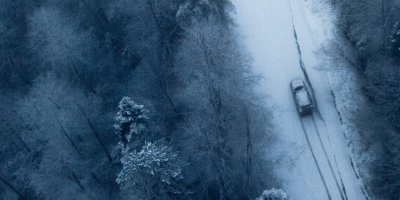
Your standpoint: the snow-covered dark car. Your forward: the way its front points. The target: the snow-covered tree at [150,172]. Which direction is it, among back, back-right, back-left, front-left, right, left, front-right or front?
back-left

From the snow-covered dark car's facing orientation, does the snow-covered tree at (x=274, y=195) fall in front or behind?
behind

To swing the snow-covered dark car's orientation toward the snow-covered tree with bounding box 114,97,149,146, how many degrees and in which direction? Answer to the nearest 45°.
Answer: approximately 90° to its left

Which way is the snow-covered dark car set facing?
away from the camera

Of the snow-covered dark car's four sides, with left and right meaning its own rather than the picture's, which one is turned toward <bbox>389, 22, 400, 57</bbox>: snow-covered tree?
right
